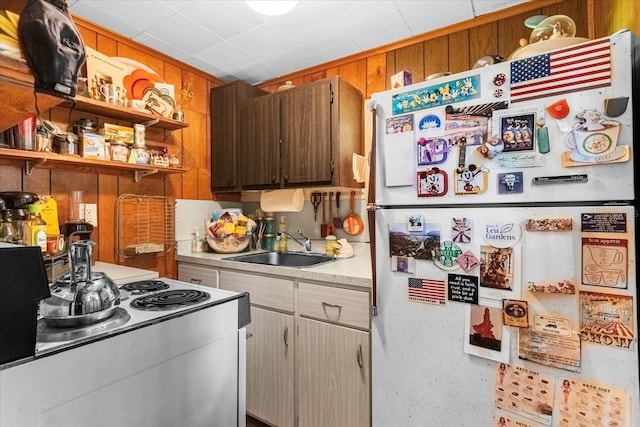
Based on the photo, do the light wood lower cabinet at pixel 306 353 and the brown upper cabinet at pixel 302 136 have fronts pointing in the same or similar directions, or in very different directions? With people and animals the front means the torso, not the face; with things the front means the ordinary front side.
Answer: same or similar directions

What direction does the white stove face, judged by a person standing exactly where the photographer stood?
facing away from the viewer and to the right of the viewer

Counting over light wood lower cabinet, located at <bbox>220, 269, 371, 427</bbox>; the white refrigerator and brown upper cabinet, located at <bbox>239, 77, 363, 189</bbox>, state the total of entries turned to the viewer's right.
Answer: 0

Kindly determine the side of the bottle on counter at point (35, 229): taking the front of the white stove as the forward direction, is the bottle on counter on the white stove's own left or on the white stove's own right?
on the white stove's own left

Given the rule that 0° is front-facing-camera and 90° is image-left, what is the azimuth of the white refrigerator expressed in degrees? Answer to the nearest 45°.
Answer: approximately 45°

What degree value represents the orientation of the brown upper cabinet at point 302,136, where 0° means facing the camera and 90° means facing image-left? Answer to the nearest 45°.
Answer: approximately 45°

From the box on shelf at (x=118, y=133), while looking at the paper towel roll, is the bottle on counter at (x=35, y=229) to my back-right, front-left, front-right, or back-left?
back-right

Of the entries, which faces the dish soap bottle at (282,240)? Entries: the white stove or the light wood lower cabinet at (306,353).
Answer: the white stove

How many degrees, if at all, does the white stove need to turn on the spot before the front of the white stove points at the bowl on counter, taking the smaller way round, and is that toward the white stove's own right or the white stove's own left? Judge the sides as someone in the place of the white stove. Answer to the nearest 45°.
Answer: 0° — it already faces it

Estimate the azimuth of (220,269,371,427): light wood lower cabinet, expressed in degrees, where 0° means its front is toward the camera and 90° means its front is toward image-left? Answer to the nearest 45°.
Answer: approximately 45°

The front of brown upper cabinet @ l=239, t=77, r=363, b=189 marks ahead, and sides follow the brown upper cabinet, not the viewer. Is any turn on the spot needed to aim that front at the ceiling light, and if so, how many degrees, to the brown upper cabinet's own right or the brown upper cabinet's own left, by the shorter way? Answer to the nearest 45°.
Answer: approximately 45° to the brown upper cabinet's own left

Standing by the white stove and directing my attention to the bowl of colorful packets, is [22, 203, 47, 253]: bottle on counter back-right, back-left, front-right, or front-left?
front-left

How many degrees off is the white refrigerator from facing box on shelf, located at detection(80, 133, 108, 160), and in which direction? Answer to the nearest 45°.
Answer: approximately 45° to its right
